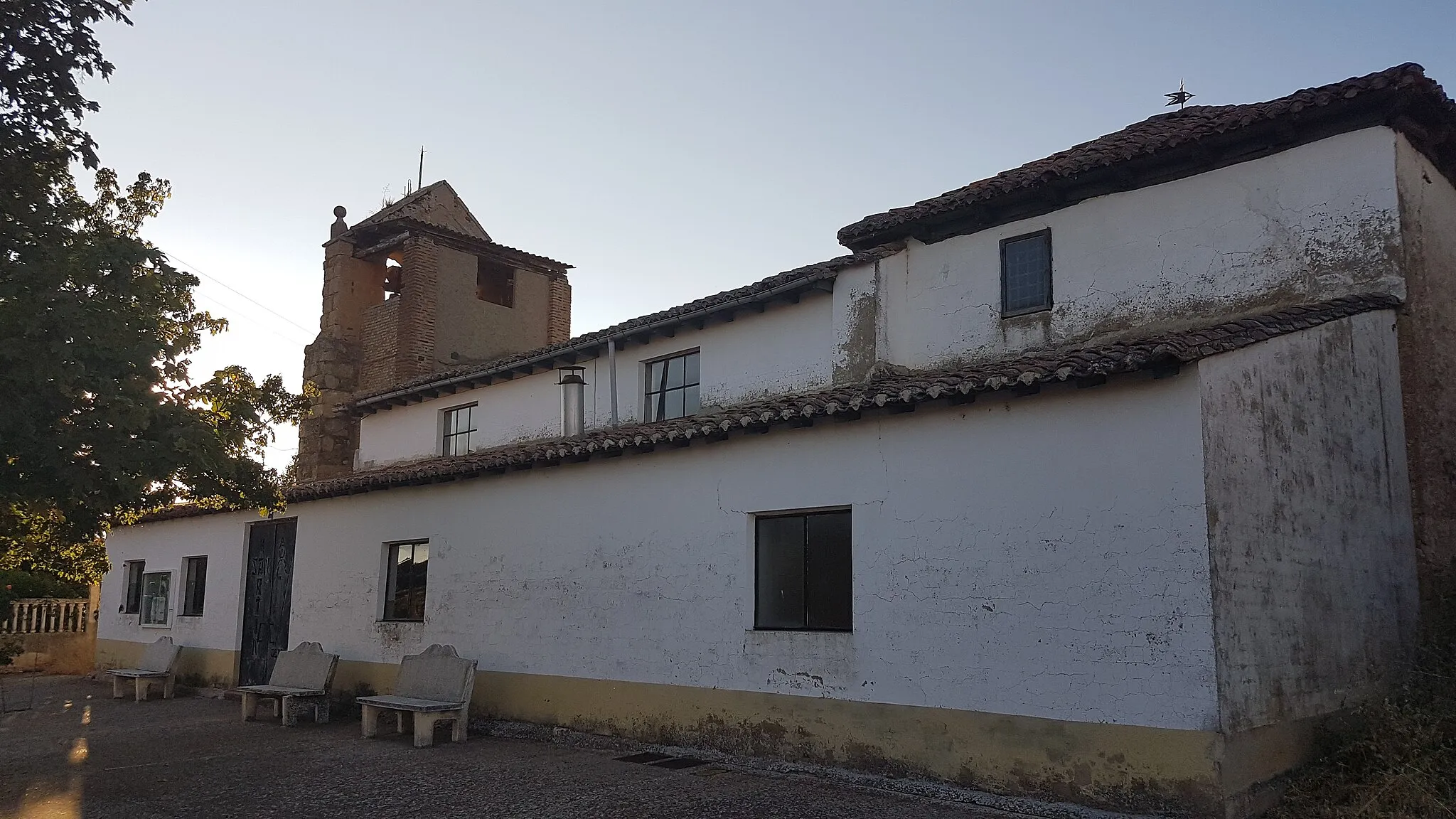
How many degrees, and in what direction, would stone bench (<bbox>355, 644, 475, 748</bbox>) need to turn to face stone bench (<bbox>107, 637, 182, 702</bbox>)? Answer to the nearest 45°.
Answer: approximately 90° to its right

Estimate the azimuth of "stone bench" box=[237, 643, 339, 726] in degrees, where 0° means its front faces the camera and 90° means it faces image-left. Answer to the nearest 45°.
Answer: approximately 45°

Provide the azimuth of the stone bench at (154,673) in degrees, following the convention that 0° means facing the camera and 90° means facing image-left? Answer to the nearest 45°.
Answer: approximately 45°

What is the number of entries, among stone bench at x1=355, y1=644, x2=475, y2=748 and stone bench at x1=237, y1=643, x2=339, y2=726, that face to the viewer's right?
0

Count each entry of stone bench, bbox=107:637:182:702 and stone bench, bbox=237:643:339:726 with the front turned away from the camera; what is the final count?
0

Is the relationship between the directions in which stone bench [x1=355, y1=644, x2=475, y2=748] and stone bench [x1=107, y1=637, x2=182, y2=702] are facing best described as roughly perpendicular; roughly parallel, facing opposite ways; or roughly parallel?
roughly parallel

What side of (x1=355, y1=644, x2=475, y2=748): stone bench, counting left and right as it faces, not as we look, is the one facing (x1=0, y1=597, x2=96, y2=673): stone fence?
right

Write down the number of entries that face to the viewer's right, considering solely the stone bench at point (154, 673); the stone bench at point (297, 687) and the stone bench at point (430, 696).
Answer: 0

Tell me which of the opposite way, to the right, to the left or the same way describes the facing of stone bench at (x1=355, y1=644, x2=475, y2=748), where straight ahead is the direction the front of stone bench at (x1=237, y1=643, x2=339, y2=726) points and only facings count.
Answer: the same way

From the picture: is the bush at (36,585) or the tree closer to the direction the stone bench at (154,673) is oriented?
the tree

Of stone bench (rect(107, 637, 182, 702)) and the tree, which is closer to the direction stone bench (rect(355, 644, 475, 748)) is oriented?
the tree

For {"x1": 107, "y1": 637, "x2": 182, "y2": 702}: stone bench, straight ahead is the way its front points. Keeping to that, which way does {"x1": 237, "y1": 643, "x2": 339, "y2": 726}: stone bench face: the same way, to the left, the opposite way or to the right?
the same way
